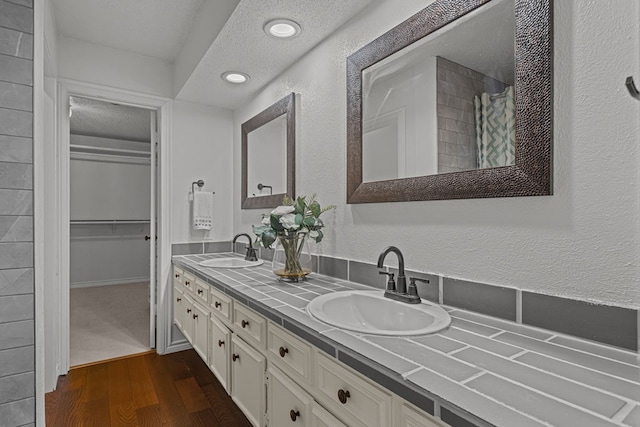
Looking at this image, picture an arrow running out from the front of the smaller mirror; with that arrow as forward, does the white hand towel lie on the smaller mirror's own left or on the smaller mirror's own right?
on the smaller mirror's own right

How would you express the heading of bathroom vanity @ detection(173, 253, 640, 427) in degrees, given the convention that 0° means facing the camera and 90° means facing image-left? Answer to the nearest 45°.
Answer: approximately 45°

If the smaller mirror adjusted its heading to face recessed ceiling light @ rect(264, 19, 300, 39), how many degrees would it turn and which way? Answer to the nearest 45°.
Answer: approximately 45° to its left

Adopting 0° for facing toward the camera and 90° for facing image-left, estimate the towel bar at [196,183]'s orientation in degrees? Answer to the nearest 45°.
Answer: approximately 0°

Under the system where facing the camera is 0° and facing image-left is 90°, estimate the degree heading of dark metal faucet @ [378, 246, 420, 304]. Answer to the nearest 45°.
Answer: approximately 45°

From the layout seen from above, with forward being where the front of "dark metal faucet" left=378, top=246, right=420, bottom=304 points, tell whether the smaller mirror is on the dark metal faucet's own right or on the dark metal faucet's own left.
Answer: on the dark metal faucet's own right

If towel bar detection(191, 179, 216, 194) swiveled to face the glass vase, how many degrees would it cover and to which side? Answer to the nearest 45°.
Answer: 0° — it already faces it

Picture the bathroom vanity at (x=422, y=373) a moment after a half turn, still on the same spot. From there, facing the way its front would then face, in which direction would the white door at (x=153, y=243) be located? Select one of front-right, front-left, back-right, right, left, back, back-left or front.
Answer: left

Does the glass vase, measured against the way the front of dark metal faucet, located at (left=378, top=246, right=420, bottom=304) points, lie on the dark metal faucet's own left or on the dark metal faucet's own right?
on the dark metal faucet's own right

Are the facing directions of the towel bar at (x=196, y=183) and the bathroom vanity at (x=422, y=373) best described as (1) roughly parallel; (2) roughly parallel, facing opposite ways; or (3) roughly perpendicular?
roughly perpendicular
